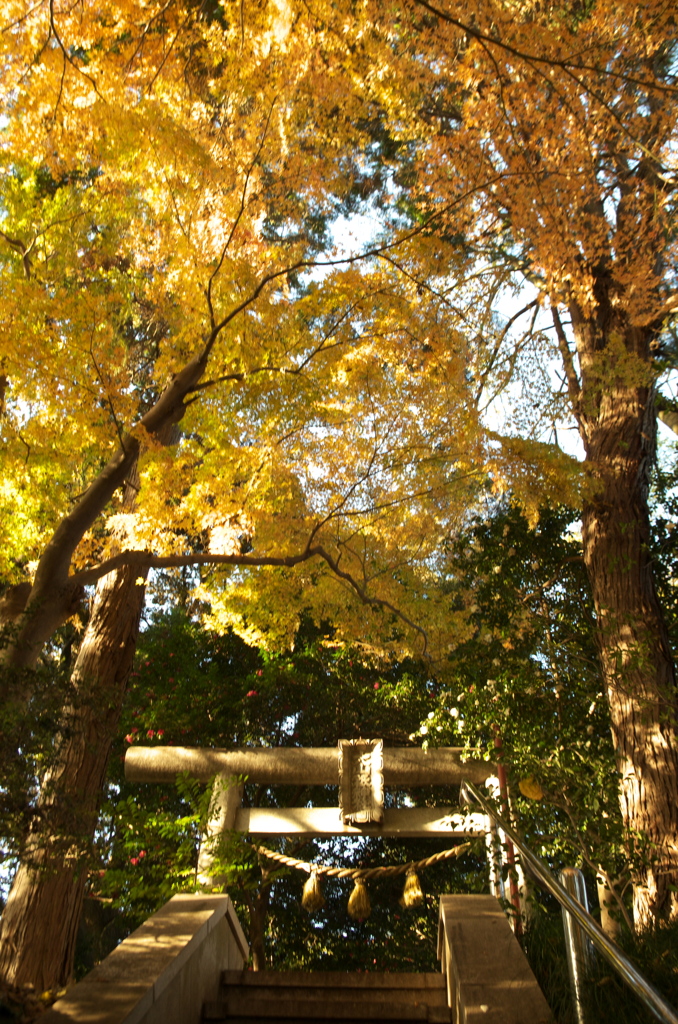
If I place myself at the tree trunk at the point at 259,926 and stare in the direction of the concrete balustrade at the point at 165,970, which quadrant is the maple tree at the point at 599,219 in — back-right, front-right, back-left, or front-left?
front-left

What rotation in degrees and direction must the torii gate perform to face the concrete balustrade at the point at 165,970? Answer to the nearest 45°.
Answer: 0° — it already faces it

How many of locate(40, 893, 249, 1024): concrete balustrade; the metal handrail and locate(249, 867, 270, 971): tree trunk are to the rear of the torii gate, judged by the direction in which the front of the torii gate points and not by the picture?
1

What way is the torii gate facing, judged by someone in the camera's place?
facing the viewer

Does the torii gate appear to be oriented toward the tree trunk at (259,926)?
no

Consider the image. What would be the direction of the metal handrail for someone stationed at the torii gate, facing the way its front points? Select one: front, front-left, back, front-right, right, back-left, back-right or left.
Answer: front
